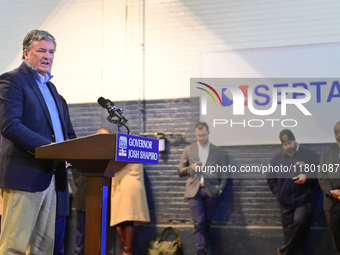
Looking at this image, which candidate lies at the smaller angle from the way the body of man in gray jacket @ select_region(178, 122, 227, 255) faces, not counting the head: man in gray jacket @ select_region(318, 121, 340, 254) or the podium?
the podium

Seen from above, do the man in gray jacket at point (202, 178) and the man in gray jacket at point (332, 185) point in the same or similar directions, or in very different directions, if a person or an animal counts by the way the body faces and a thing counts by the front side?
same or similar directions

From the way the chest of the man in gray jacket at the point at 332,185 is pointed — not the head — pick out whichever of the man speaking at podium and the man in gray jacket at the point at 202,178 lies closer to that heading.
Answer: the man speaking at podium

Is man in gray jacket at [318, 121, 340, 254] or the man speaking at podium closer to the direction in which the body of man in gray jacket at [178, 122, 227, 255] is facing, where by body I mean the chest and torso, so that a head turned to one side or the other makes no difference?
the man speaking at podium

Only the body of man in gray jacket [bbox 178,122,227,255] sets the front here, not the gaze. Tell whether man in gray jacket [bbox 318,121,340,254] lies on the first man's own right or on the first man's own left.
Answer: on the first man's own left

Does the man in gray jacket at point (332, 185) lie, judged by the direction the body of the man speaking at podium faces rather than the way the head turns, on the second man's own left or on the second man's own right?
on the second man's own left

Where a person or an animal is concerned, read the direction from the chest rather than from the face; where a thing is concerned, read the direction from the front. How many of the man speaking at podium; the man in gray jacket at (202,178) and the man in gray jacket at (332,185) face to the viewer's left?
0

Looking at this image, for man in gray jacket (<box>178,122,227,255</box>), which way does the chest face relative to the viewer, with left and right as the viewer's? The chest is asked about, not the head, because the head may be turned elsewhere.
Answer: facing the viewer

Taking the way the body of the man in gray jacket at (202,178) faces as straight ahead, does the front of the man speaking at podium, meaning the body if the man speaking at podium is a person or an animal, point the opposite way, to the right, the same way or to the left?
to the left

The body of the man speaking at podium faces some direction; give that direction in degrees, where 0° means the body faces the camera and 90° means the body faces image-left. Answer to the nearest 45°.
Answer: approximately 315°

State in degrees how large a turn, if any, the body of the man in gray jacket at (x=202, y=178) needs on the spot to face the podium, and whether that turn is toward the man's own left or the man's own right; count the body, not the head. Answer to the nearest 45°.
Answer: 0° — they already face it
